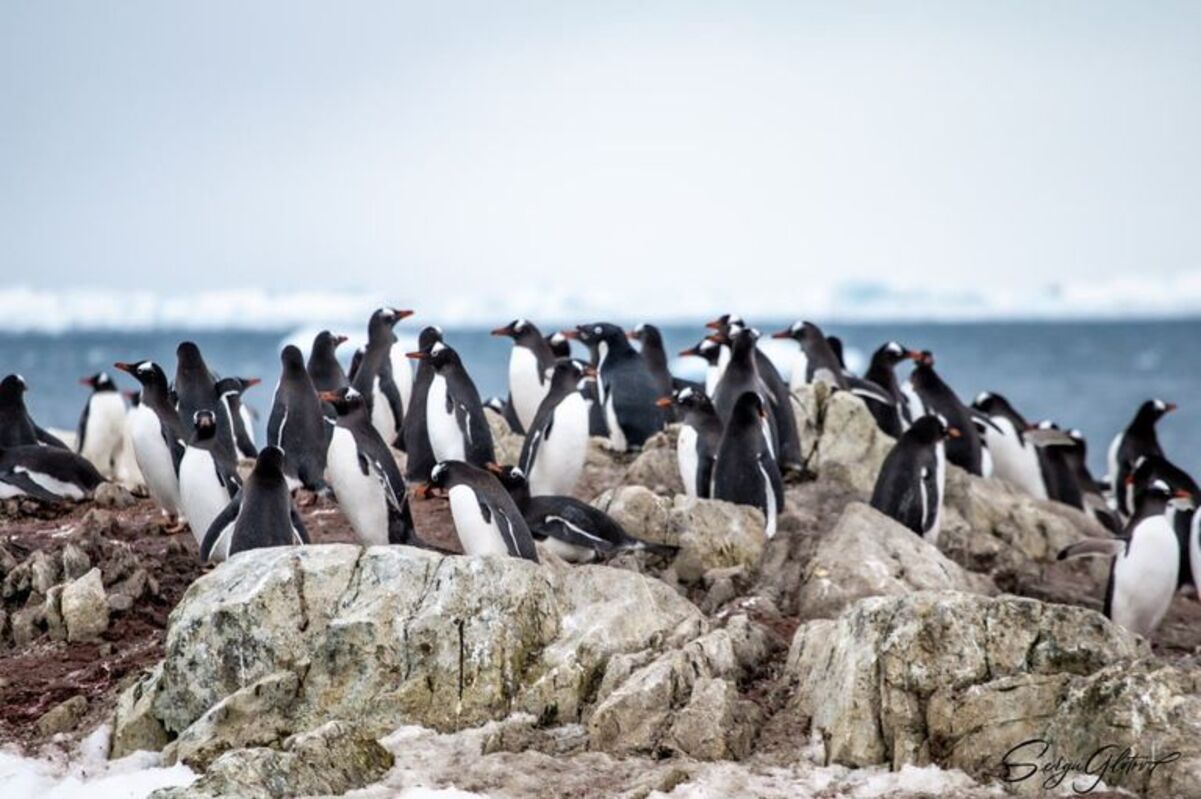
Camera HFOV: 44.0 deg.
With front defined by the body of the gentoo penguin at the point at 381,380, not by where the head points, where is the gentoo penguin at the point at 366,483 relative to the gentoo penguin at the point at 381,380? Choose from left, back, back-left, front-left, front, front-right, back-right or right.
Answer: right

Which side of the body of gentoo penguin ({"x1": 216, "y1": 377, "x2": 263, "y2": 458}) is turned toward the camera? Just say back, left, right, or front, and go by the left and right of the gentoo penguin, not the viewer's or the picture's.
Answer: right

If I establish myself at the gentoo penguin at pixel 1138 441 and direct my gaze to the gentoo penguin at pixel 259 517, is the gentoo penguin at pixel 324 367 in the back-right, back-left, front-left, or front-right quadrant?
front-right

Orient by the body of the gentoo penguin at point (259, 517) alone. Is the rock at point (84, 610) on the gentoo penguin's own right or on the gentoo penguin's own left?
on the gentoo penguin's own left

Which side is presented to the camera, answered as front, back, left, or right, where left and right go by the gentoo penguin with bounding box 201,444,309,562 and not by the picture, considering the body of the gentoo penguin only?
back

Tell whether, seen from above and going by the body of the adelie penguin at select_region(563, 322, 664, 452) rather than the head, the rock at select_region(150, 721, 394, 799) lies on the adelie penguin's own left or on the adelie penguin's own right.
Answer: on the adelie penguin's own left

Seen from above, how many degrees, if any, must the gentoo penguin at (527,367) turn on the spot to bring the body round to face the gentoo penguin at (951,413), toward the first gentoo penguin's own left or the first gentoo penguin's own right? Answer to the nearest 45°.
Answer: approximately 135° to the first gentoo penguin's own left

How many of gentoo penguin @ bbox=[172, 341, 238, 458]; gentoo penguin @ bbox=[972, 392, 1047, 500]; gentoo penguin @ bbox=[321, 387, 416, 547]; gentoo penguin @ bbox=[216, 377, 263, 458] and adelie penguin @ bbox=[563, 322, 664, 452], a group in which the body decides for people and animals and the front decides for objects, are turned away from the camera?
1

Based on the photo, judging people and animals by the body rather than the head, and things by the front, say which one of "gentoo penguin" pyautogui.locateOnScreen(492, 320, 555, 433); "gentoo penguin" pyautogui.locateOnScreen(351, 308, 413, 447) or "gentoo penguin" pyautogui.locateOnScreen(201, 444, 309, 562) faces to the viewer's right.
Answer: "gentoo penguin" pyautogui.locateOnScreen(351, 308, 413, 447)

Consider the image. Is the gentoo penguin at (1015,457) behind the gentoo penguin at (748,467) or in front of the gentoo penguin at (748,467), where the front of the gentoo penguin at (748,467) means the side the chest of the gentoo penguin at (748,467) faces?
in front

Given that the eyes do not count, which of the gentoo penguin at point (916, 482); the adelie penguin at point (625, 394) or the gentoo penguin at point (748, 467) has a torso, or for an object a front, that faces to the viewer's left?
the adelie penguin at point (625, 394)

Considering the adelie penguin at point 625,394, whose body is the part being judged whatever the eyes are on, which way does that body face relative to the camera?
to the viewer's left

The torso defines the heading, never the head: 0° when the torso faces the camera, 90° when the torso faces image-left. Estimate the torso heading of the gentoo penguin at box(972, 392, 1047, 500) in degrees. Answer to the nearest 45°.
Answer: approximately 45°

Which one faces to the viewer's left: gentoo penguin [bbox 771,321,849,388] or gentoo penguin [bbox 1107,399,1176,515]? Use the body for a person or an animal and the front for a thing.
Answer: gentoo penguin [bbox 771,321,849,388]

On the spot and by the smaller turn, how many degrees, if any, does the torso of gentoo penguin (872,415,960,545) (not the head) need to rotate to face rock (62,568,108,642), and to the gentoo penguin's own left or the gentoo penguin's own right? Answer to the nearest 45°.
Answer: approximately 180°

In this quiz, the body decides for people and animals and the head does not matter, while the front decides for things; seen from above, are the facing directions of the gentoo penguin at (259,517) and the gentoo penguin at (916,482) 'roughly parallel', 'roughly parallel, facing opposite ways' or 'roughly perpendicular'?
roughly perpendicular

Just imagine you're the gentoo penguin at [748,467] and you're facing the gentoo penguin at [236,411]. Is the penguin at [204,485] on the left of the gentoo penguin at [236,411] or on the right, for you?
left
